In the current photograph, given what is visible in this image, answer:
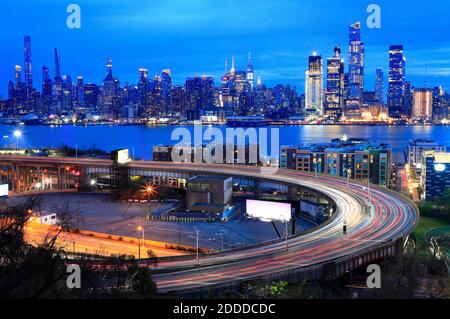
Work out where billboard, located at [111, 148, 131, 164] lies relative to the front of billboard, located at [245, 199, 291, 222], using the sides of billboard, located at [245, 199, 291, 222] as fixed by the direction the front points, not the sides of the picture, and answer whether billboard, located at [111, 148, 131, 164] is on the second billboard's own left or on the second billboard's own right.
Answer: on the second billboard's own right

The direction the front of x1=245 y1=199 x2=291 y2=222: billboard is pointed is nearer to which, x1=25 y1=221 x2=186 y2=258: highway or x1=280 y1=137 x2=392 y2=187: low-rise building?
the highway

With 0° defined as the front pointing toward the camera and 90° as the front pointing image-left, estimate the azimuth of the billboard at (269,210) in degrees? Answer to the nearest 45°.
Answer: approximately 0°

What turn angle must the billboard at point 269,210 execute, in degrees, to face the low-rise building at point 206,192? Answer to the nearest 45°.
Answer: approximately 135° to its right

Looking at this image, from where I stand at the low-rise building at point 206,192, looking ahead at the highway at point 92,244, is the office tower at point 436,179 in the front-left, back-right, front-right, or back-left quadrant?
back-left

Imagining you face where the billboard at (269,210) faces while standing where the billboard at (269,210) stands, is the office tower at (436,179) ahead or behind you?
behind

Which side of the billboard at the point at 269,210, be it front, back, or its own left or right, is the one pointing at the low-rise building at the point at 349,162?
back
